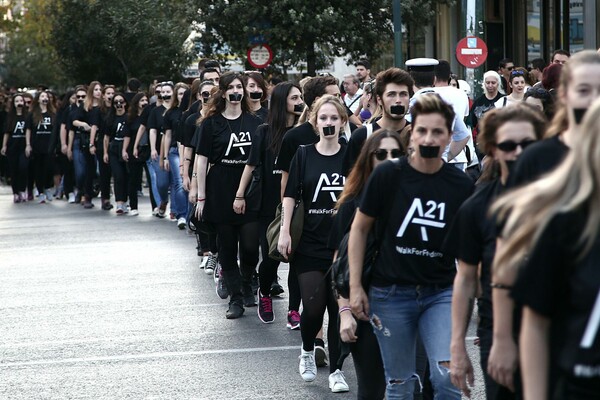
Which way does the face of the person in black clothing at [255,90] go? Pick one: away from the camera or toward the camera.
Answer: toward the camera

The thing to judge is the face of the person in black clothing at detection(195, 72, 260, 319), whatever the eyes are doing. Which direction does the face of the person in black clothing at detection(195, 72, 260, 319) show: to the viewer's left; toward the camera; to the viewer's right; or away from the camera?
toward the camera

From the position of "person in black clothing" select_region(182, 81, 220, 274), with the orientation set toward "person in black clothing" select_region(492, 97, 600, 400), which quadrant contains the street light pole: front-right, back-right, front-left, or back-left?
back-left

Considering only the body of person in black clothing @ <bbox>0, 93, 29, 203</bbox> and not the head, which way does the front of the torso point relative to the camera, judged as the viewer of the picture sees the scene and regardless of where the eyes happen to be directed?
toward the camera

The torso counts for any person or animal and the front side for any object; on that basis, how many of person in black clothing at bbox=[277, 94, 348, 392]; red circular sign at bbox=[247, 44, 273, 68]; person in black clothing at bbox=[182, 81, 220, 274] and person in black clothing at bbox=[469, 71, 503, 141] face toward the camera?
4

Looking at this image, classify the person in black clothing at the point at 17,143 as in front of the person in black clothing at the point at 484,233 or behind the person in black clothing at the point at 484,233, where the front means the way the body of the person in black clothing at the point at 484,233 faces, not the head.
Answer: behind

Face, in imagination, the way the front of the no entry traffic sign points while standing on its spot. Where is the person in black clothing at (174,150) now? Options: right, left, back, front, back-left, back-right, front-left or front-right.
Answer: front-right

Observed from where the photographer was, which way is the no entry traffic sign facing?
facing the viewer

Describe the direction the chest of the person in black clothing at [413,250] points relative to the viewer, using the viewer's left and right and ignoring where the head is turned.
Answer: facing the viewer

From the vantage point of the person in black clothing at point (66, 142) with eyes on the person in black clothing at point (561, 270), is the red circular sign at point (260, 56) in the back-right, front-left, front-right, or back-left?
back-left

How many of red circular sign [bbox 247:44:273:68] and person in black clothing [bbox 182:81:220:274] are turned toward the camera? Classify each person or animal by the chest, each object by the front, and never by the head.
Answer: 2

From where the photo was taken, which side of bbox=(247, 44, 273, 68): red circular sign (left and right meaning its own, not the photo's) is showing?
front

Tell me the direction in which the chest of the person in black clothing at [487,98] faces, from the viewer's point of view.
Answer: toward the camera

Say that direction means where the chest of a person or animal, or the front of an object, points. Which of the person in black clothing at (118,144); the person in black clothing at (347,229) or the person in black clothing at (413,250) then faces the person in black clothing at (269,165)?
the person in black clothing at (118,144)

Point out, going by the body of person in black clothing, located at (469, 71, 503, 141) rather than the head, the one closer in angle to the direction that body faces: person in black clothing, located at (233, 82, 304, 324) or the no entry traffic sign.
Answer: the person in black clothing

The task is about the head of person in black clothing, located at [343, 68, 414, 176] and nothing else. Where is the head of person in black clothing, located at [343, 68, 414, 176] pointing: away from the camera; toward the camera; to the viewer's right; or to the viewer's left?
toward the camera
